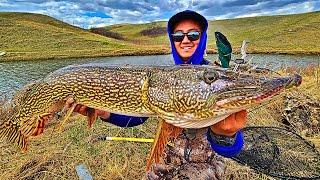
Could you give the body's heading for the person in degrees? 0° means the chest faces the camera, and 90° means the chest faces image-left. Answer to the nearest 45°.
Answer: approximately 0°

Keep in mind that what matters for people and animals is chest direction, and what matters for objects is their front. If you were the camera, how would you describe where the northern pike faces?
facing to the right of the viewer
